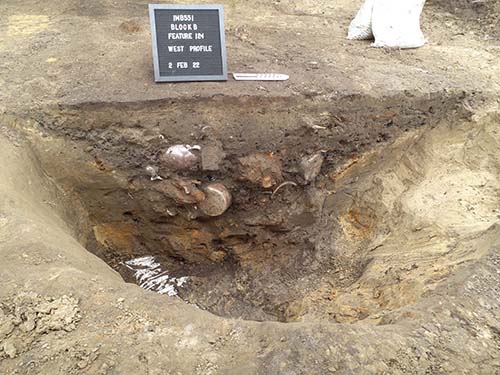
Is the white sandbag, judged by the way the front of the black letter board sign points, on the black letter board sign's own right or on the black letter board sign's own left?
on the black letter board sign's own left

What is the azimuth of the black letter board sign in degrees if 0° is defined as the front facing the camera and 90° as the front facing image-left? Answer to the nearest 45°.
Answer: approximately 0°
